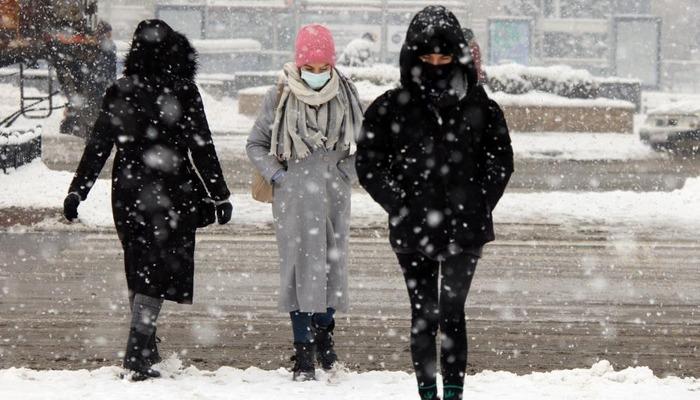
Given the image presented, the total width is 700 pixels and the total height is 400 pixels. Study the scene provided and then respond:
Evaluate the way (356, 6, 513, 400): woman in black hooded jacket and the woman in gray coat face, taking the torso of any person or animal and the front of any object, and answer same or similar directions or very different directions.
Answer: same or similar directions

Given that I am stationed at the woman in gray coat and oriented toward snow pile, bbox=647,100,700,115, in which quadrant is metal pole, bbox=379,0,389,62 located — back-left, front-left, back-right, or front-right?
front-left

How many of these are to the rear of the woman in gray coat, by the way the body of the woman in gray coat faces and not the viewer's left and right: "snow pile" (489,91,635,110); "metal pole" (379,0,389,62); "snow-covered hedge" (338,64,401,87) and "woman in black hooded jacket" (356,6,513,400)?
3

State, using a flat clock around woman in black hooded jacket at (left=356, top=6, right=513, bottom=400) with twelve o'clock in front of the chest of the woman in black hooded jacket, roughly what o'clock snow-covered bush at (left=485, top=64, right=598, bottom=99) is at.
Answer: The snow-covered bush is roughly at 6 o'clock from the woman in black hooded jacket.

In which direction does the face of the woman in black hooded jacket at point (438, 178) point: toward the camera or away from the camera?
toward the camera

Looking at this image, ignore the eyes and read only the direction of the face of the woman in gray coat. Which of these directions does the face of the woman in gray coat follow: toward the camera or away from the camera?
toward the camera

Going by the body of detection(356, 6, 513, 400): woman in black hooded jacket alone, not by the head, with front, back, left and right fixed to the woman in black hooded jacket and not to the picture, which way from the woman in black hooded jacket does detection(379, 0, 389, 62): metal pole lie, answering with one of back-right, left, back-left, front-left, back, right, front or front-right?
back

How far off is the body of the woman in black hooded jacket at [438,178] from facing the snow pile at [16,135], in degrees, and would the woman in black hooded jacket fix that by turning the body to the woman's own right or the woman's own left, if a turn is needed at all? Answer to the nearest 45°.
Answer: approximately 135° to the woman's own right

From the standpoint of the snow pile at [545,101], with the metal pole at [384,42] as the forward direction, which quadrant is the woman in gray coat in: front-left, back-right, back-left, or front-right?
back-left

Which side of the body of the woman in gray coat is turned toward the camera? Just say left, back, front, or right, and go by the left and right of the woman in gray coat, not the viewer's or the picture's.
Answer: front

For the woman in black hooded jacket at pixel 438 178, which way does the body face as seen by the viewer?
toward the camera

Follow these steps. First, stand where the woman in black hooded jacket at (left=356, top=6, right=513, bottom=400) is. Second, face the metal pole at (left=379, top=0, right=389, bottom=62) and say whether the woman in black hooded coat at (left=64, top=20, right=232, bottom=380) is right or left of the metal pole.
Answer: left

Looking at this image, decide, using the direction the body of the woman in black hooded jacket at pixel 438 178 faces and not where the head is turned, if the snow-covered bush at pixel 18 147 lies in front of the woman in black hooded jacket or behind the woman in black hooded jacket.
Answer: behind

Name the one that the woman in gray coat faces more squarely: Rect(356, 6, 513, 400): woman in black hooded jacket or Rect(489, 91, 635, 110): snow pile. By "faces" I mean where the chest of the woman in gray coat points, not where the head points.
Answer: the woman in black hooded jacket

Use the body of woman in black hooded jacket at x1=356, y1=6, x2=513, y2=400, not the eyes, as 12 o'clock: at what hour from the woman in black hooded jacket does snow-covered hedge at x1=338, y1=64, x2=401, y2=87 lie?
The snow-covered hedge is roughly at 6 o'clock from the woman in black hooded jacket.

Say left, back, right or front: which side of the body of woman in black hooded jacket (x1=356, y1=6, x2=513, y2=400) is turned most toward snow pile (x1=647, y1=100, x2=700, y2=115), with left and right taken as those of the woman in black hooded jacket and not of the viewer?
back

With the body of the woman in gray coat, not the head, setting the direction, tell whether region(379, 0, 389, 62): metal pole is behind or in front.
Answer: behind
